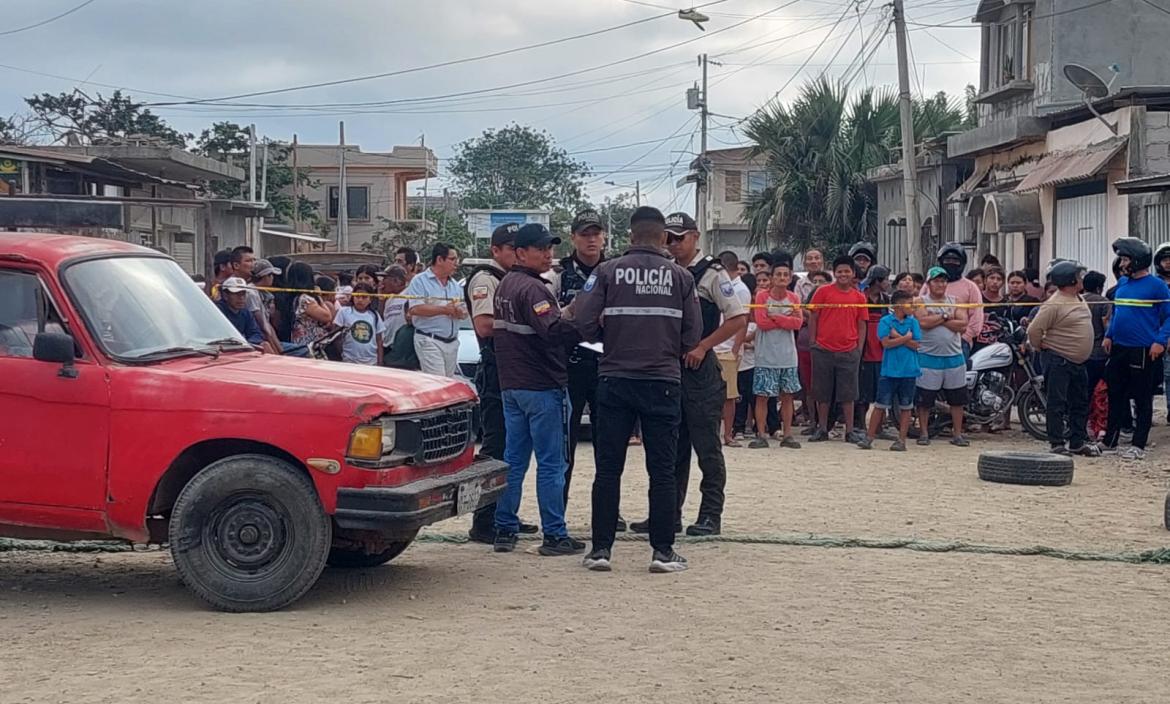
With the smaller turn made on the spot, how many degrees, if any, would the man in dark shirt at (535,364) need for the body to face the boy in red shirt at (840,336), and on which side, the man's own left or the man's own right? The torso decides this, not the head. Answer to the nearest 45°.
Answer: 0° — they already face them

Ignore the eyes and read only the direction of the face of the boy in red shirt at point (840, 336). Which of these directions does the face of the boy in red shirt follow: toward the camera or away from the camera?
toward the camera

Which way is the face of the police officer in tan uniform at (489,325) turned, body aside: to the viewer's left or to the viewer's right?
to the viewer's right

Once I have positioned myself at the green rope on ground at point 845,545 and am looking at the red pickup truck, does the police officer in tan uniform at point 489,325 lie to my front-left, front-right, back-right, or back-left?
front-right

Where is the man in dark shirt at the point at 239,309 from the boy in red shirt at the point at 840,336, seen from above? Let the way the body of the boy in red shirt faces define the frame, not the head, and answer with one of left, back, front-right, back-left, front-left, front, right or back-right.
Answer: front-right

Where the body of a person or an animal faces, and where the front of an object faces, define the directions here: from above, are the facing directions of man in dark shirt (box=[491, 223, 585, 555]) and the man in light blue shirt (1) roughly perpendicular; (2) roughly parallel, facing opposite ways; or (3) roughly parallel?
roughly perpendicular

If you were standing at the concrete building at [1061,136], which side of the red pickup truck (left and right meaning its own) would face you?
left

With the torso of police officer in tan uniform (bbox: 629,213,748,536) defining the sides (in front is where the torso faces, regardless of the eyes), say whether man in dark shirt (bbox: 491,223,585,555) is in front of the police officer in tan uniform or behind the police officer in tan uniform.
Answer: in front

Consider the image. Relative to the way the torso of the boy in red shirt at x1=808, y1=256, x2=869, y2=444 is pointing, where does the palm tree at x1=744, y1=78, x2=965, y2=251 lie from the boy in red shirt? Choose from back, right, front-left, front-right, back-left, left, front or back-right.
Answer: back

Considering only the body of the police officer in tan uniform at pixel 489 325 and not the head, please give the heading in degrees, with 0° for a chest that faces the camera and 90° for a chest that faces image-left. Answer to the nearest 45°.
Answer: approximately 270°

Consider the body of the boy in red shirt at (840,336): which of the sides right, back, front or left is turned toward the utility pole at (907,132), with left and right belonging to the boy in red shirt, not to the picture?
back

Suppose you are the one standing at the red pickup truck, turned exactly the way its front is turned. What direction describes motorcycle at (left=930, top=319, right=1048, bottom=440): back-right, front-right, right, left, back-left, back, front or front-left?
left

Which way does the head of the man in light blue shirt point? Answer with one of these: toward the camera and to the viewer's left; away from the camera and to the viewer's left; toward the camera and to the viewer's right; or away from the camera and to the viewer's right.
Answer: toward the camera and to the viewer's right

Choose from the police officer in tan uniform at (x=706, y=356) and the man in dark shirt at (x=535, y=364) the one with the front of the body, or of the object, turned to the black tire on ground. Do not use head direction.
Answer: the man in dark shirt
